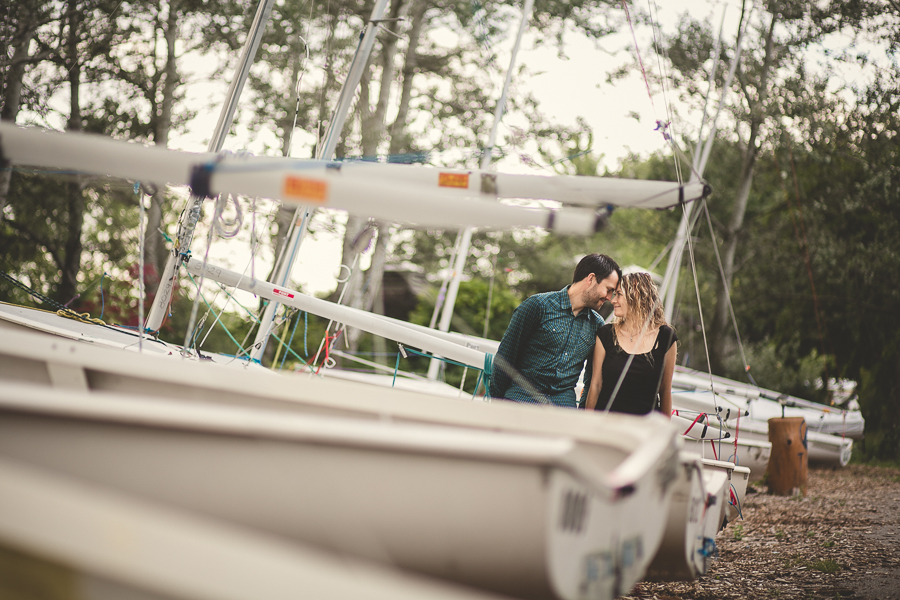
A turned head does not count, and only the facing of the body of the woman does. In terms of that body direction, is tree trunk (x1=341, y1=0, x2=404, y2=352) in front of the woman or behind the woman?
behind

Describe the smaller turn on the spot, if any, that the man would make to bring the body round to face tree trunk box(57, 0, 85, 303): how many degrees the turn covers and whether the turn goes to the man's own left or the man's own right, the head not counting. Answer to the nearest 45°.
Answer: approximately 180°

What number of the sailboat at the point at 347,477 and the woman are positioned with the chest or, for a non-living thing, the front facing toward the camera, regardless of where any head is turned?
1

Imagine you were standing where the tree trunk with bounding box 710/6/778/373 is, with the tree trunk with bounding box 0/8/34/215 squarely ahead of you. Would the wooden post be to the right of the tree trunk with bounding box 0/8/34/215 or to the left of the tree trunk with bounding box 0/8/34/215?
left

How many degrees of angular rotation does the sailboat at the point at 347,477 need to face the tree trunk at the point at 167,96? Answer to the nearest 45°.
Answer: approximately 45° to its right

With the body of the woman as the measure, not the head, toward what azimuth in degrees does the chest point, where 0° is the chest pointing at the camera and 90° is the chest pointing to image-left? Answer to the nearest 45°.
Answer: approximately 0°
